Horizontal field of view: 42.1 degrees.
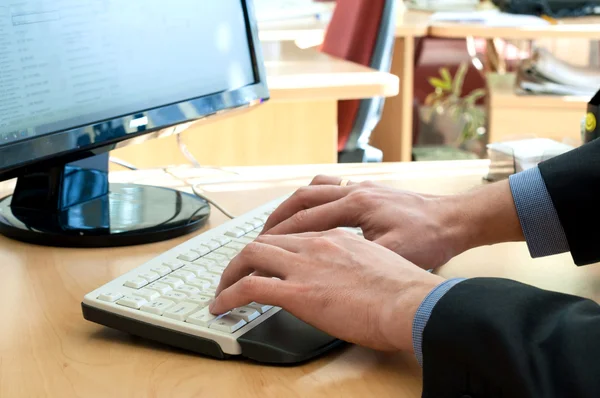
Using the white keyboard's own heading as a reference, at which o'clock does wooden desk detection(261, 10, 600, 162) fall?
The wooden desk is roughly at 8 o'clock from the white keyboard.

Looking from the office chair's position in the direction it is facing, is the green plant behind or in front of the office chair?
behind

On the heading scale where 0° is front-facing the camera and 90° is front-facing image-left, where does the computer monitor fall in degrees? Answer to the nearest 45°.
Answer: approximately 315°

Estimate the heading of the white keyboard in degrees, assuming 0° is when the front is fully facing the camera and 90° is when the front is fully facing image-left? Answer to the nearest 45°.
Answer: approximately 315°

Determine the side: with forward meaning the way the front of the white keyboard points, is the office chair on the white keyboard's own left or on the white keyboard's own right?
on the white keyboard's own left

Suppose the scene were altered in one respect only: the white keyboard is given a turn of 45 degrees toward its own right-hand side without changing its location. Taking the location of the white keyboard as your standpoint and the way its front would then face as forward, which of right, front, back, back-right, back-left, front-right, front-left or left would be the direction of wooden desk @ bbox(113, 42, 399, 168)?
back

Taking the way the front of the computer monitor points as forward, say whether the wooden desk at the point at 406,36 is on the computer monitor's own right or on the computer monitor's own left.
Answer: on the computer monitor's own left
